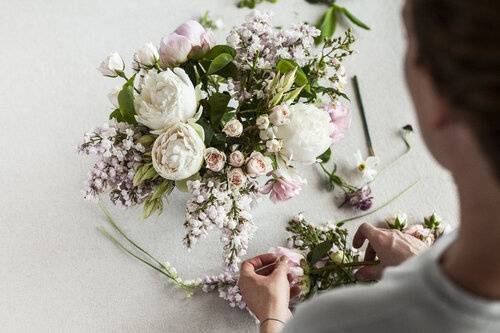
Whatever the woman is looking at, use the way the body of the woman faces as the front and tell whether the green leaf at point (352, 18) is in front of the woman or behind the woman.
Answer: in front

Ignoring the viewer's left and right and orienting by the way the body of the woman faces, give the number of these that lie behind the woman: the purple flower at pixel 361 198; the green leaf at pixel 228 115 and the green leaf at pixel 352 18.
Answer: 0

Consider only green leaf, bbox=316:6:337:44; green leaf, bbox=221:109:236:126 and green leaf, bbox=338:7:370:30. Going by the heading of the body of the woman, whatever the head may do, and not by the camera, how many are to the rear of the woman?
0

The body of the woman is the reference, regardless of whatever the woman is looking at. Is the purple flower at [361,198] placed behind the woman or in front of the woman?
in front

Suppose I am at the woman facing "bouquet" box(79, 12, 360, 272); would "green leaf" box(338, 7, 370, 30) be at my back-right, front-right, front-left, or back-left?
front-right

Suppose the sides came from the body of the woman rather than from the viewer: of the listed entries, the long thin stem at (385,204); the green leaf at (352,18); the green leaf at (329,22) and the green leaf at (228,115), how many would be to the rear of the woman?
0

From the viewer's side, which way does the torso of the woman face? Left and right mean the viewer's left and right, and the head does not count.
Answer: facing away from the viewer and to the left of the viewer

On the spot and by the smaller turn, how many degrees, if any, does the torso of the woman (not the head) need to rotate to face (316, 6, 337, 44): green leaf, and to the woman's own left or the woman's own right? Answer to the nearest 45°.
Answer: approximately 45° to the woman's own right

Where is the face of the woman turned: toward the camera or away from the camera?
away from the camera

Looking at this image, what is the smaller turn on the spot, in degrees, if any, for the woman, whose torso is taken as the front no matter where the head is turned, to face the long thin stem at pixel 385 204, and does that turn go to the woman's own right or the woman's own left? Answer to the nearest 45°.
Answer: approximately 45° to the woman's own right
